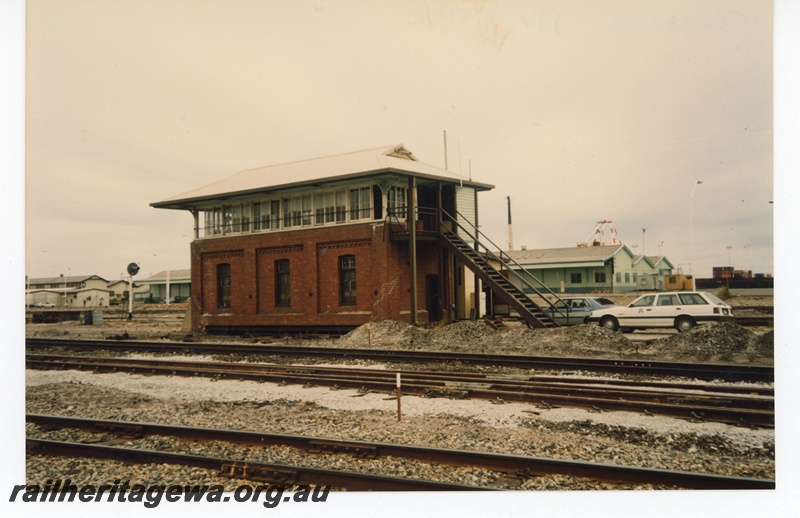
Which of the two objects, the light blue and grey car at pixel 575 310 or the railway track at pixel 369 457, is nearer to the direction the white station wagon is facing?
the light blue and grey car

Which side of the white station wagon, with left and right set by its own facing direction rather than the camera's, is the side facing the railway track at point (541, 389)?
left

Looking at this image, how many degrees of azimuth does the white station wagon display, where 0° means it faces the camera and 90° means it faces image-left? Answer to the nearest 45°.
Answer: approximately 90°

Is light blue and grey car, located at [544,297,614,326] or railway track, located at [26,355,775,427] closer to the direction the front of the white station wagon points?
the light blue and grey car

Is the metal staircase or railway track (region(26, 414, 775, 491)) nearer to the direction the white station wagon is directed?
the metal staircase

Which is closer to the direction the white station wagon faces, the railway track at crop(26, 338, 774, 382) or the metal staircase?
the metal staircase

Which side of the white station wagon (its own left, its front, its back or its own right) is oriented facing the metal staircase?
front
